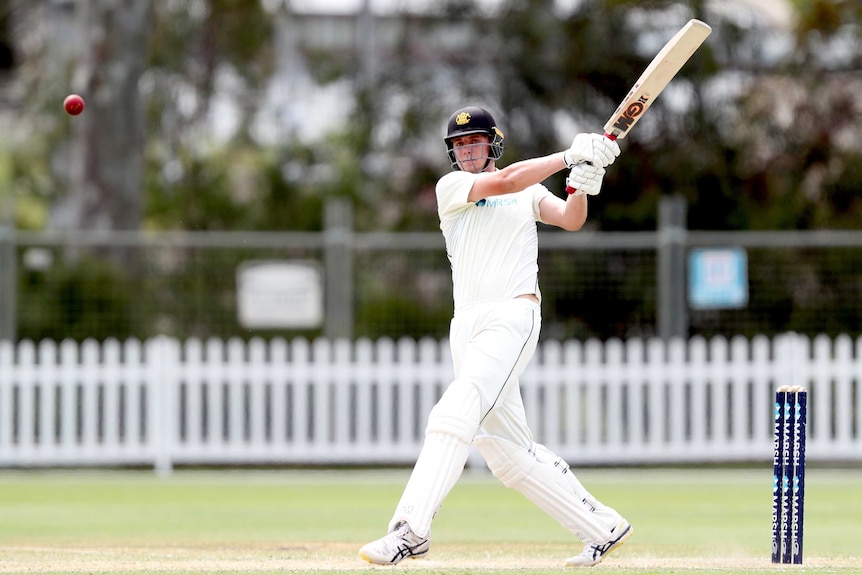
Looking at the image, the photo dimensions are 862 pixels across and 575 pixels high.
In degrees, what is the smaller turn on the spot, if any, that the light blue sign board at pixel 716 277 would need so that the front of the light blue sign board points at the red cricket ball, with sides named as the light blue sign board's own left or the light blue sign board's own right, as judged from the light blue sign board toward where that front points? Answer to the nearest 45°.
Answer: approximately 45° to the light blue sign board's own right

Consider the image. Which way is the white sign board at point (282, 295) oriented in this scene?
toward the camera

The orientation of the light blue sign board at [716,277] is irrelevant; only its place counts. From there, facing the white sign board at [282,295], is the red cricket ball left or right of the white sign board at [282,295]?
left

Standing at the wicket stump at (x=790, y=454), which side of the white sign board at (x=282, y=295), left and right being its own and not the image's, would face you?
front

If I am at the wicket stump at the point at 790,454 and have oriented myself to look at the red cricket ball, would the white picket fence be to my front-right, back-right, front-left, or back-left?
front-right

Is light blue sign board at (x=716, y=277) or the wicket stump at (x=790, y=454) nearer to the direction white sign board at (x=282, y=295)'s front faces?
the wicket stump

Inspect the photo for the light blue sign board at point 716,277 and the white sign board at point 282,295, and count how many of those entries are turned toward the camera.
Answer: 2

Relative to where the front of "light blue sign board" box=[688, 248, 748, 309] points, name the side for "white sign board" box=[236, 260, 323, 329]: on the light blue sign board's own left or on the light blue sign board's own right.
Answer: on the light blue sign board's own right

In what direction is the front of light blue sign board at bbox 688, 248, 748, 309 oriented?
toward the camera
